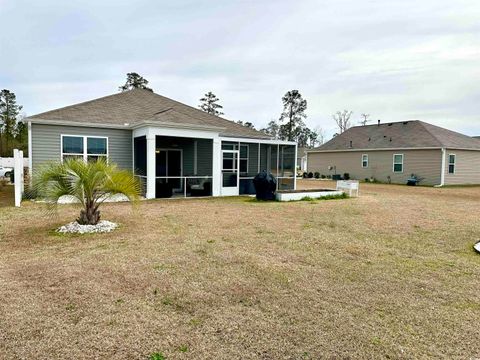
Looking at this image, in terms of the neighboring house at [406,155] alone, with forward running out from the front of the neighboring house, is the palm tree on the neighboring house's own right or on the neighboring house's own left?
on the neighboring house's own left

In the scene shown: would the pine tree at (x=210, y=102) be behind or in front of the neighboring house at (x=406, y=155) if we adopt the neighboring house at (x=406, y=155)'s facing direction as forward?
in front

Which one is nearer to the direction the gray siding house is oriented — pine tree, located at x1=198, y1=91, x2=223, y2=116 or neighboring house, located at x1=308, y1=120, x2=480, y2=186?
the pine tree

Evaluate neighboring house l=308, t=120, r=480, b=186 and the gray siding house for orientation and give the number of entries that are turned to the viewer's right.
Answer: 0

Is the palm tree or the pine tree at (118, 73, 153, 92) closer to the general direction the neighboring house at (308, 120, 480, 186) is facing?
the pine tree

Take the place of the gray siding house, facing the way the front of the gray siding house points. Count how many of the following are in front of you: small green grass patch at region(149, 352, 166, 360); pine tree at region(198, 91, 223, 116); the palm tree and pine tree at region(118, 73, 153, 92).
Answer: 2

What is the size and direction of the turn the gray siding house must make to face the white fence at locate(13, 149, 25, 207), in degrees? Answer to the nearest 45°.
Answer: approximately 135° to its left

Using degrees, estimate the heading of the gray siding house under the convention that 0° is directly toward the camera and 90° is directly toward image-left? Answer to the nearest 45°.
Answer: approximately 180°

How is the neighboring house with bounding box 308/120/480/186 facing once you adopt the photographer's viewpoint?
facing away from the viewer and to the left of the viewer

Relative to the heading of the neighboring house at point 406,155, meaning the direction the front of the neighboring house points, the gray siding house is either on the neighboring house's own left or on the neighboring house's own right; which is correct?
on the neighboring house's own left

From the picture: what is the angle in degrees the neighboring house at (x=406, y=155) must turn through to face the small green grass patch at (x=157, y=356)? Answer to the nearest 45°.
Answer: approximately 135° to its left

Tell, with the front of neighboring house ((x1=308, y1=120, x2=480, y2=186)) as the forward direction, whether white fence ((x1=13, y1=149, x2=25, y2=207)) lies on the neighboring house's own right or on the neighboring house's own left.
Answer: on the neighboring house's own left

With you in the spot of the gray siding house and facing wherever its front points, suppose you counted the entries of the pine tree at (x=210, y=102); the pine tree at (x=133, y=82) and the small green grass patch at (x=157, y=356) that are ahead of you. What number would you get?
2
